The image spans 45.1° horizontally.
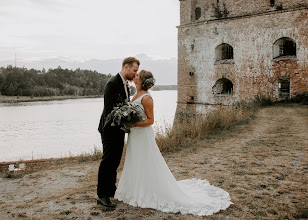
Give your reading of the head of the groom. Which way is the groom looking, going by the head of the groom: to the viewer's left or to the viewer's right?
to the viewer's right

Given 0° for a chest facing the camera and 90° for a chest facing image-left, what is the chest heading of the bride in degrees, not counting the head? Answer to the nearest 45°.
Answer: approximately 90°

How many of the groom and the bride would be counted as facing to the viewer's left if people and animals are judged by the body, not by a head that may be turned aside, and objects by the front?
1

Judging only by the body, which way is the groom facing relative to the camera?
to the viewer's right

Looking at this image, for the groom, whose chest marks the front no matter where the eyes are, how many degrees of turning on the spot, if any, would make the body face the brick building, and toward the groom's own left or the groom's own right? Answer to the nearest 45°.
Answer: approximately 45° to the groom's own left

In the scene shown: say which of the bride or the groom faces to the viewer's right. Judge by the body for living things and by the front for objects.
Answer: the groom

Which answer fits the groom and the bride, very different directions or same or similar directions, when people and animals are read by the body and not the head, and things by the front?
very different directions
